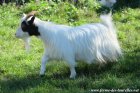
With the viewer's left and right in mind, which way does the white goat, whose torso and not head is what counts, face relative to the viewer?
facing to the left of the viewer
